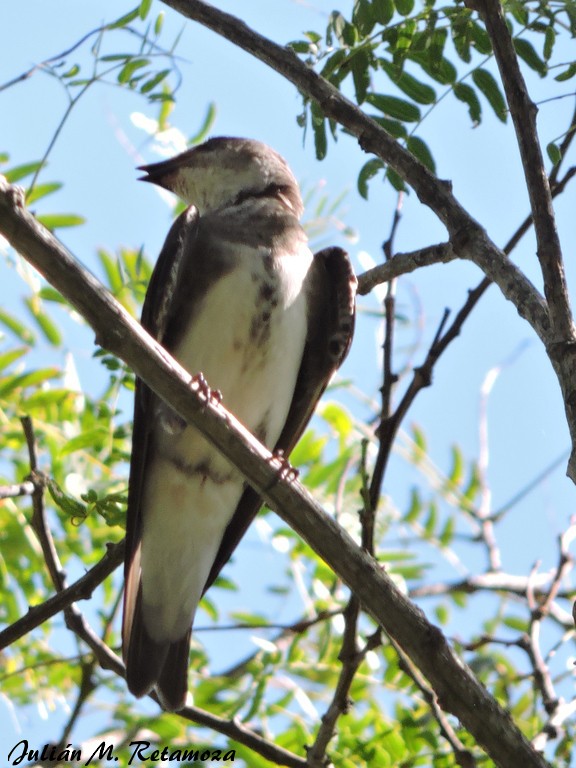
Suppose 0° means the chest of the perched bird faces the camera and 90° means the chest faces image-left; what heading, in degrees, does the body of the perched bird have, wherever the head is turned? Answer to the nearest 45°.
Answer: approximately 0°
